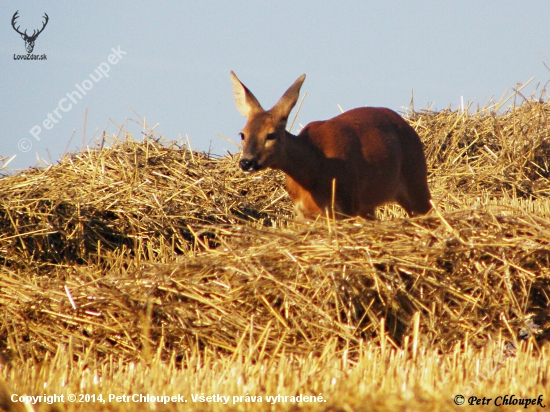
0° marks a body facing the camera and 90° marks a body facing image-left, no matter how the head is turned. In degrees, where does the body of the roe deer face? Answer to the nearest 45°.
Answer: approximately 45°
